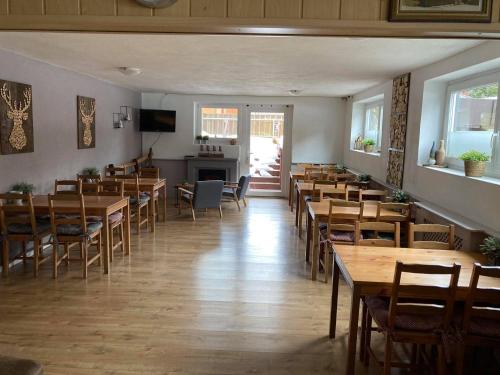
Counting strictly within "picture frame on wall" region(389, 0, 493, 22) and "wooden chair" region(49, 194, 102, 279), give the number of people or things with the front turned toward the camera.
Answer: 1

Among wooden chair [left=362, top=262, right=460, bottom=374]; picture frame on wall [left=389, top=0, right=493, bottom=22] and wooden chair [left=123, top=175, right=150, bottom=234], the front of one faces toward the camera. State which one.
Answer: the picture frame on wall

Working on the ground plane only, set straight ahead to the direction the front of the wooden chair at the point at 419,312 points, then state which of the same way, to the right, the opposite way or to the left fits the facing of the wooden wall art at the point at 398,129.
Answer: to the left

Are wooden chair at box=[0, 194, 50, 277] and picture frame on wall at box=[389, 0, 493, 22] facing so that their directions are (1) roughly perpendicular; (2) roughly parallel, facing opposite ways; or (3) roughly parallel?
roughly parallel, facing opposite ways

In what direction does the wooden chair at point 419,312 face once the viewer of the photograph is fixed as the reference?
facing away from the viewer and to the left of the viewer

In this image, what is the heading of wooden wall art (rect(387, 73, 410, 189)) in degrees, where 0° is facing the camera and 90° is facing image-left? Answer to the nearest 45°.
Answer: approximately 45°

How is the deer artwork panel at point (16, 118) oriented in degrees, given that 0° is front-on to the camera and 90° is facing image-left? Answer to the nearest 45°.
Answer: approximately 315°

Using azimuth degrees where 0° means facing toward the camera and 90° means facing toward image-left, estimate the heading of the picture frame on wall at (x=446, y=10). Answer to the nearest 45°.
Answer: approximately 0°

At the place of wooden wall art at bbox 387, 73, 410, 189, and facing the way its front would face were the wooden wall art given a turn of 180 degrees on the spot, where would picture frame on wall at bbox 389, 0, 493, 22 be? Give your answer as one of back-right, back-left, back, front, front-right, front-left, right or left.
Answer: back-right

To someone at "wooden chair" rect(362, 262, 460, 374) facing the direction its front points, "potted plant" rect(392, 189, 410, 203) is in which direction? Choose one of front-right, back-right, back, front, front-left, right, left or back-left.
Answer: front-right

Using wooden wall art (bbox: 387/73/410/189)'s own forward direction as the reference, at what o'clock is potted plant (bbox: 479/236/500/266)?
The potted plant is roughly at 10 o'clock from the wooden wall art.

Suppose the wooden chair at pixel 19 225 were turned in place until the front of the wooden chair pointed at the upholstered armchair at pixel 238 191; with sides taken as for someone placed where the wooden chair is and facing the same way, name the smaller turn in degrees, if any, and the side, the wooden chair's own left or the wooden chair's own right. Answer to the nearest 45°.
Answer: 0° — it already faces it

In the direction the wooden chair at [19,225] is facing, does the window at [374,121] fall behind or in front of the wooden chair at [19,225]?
in front

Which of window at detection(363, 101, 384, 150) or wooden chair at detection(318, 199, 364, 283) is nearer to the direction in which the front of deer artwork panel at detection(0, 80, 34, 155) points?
the wooden chair

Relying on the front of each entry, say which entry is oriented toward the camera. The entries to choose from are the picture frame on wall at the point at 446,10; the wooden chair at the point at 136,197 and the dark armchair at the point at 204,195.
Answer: the picture frame on wall

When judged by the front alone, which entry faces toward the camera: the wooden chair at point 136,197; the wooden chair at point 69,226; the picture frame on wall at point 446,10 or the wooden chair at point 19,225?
the picture frame on wall

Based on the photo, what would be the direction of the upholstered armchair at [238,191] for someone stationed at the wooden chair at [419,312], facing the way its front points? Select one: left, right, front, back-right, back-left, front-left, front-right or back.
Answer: front

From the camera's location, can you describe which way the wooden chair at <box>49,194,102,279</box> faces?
facing away from the viewer and to the right of the viewer
